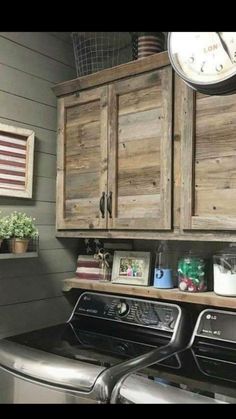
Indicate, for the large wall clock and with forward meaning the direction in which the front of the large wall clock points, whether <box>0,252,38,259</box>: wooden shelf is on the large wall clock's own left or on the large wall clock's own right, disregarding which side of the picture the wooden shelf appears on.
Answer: on the large wall clock's own right

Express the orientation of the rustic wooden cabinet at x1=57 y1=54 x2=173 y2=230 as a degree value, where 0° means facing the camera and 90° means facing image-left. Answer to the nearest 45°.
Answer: approximately 45°

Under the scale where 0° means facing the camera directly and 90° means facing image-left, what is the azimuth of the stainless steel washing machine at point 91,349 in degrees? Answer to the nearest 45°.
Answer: approximately 45°

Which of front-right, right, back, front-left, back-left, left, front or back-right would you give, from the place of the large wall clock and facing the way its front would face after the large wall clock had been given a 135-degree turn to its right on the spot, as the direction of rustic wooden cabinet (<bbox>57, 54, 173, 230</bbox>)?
front-left

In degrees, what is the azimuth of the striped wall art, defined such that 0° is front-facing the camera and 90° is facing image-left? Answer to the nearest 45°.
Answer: approximately 315°

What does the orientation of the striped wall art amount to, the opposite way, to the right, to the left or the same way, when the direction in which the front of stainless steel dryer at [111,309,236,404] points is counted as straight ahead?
to the left
